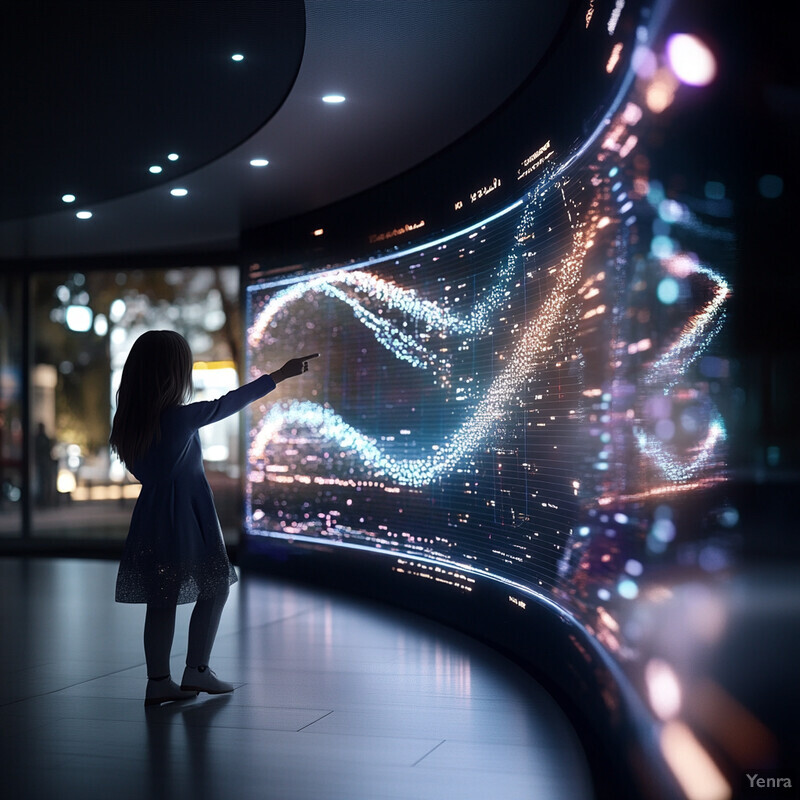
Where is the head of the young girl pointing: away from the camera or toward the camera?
away from the camera

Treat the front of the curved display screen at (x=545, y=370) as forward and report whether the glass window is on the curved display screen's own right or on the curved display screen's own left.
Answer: on the curved display screen's own right

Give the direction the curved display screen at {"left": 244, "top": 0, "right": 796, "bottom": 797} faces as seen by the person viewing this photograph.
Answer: facing the viewer and to the left of the viewer
